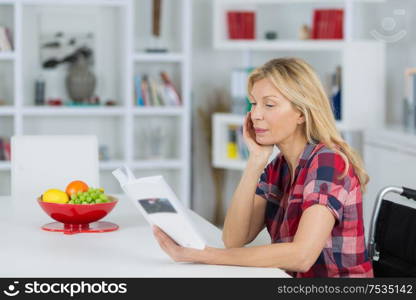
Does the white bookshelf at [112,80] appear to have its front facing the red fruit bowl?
yes

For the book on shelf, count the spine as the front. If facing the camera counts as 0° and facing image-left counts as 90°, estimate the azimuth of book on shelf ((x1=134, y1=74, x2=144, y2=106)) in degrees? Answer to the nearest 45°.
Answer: approximately 0°

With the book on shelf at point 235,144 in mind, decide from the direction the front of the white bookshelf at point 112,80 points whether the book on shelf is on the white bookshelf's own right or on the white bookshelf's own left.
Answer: on the white bookshelf's own left

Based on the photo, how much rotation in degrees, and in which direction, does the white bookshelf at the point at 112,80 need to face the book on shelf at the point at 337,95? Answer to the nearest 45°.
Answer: approximately 45° to its left
